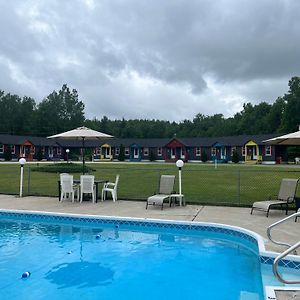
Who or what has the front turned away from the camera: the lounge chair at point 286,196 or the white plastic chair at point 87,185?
the white plastic chair

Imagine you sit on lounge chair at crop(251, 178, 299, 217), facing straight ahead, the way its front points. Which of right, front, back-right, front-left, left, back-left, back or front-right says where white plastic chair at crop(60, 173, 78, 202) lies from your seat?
front-right

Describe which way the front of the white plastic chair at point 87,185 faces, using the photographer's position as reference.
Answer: facing away from the viewer

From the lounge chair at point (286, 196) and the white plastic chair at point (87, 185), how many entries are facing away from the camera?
1

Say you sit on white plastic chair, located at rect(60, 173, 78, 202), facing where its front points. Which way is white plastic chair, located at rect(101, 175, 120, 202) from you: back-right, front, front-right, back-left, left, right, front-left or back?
front-right

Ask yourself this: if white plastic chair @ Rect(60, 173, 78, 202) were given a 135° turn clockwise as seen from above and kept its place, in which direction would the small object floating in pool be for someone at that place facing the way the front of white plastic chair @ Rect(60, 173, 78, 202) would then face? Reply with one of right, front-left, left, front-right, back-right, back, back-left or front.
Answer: front

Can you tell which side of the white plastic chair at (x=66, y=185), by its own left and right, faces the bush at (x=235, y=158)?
front

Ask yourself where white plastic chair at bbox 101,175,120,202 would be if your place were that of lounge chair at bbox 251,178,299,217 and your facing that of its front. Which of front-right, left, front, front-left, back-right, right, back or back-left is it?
front-right

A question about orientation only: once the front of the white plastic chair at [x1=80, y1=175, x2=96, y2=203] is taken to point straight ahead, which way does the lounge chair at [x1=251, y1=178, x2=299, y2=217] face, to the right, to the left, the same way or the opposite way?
to the left

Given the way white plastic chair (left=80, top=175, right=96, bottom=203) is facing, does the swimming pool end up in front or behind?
behind

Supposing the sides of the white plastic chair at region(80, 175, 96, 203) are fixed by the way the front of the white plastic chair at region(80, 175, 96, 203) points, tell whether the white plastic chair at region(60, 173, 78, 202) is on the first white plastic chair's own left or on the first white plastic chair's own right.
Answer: on the first white plastic chair's own left

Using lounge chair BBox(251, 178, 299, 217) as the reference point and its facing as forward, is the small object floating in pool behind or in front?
in front

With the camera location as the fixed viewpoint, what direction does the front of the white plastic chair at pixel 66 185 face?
facing away from the viewer and to the right of the viewer

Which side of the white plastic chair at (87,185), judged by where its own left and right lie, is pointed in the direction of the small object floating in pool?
back

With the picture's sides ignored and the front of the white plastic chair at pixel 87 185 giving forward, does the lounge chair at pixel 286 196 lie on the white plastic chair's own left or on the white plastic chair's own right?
on the white plastic chair's own right
